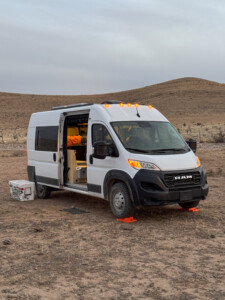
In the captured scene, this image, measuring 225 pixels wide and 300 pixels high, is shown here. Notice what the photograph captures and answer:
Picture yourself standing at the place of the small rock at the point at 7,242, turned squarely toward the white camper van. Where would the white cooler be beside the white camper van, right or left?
left

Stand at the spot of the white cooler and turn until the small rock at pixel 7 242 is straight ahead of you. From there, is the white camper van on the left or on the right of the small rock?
left

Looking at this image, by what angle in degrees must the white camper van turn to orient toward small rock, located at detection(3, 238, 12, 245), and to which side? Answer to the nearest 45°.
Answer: approximately 90° to its right

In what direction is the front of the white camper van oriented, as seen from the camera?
facing the viewer and to the right of the viewer

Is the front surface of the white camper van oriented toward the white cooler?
no

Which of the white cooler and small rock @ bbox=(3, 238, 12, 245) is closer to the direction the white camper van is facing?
the small rock
